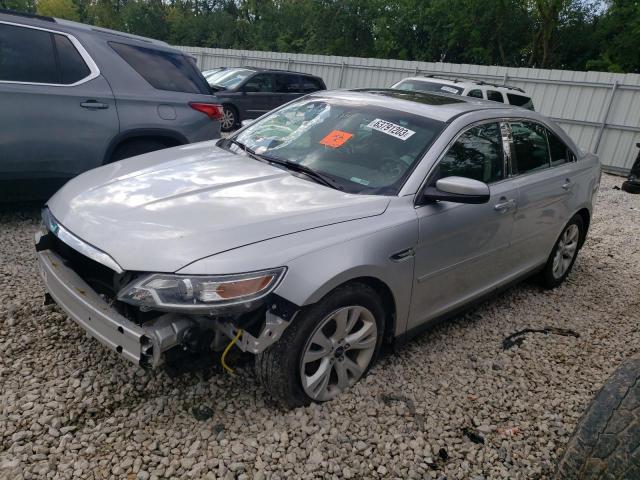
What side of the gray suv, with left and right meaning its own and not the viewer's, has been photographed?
left

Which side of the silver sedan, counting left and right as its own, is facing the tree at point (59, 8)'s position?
right

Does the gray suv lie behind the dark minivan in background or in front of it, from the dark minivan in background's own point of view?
in front

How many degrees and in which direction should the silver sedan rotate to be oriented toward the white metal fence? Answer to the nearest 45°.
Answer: approximately 180°

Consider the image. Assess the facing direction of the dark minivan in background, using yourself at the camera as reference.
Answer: facing the viewer and to the left of the viewer

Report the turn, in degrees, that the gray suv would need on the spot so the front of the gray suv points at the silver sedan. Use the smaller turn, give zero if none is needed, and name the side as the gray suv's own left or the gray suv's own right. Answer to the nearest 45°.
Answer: approximately 135° to the gray suv's own left

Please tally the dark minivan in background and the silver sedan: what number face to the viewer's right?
0

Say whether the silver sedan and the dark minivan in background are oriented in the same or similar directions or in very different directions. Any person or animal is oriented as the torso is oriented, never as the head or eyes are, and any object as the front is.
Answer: same or similar directions

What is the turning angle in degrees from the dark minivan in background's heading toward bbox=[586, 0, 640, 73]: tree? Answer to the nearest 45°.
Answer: approximately 180°

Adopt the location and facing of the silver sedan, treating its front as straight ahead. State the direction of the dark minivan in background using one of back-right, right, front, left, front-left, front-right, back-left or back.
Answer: back-right

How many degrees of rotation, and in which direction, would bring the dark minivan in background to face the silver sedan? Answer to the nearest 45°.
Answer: approximately 45° to its left

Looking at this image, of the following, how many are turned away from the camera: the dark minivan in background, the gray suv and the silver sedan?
0

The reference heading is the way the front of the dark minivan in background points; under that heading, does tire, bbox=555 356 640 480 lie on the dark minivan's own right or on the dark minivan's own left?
on the dark minivan's own left

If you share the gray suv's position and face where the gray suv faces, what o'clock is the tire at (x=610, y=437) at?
The tire is roughly at 8 o'clock from the gray suv.

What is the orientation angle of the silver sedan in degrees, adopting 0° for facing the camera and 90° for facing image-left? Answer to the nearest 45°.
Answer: approximately 45°
